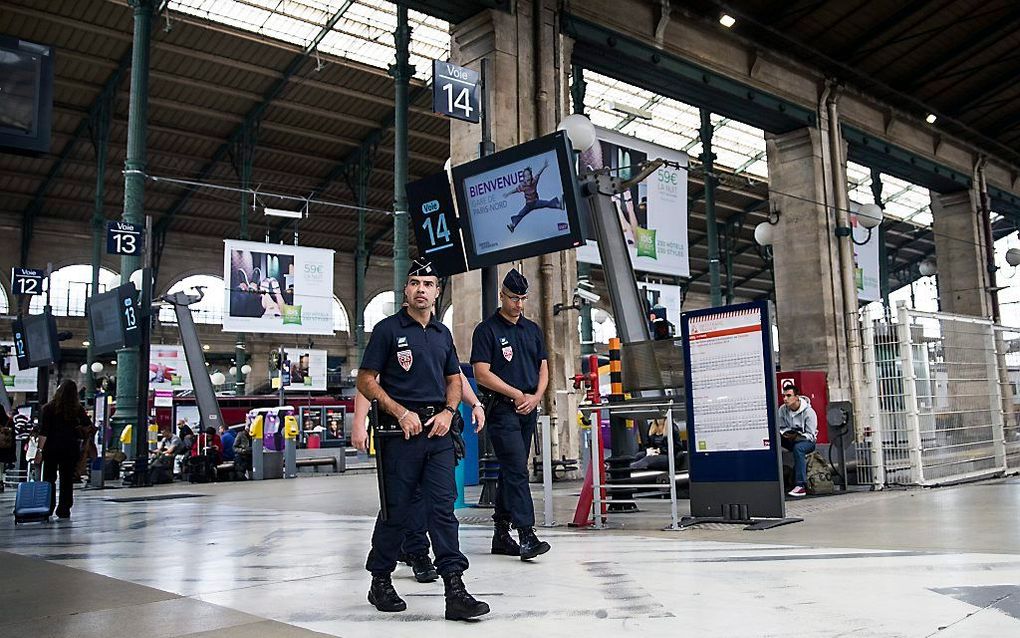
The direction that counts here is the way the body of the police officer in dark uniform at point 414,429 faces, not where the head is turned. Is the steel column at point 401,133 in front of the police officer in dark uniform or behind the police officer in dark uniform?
behind

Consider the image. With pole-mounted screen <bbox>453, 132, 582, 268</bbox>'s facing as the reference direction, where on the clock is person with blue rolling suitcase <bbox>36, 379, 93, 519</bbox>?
The person with blue rolling suitcase is roughly at 2 o'clock from the pole-mounted screen.

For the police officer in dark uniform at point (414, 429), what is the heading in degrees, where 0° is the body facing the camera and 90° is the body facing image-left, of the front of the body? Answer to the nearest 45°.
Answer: approximately 315°

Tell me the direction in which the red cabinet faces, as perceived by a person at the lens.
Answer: facing the viewer and to the left of the viewer

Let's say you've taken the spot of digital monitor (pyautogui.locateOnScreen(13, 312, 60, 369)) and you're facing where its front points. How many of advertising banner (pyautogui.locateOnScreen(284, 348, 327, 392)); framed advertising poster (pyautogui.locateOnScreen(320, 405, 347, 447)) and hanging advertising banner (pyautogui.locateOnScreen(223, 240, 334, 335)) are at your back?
3

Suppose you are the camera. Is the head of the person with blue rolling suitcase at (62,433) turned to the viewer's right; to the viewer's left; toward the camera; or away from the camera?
away from the camera

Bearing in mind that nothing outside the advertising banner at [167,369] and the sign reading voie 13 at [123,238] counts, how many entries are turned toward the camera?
2

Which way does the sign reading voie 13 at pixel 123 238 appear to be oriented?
toward the camera

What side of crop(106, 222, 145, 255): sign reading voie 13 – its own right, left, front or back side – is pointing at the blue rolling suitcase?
front

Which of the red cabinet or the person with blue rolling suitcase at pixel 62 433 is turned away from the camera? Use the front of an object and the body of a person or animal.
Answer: the person with blue rolling suitcase

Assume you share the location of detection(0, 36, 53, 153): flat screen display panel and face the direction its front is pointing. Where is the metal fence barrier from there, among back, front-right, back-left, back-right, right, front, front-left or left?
front-left

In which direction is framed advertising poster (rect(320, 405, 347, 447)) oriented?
toward the camera

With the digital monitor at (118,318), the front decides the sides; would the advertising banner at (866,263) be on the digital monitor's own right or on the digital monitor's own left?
on the digital monitor's own left

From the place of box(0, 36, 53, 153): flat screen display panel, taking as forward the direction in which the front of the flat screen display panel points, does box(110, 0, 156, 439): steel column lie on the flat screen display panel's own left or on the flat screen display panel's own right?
on the flat screen display panel's own left

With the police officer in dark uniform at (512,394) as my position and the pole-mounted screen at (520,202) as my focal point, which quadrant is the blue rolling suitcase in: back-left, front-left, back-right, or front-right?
front-left

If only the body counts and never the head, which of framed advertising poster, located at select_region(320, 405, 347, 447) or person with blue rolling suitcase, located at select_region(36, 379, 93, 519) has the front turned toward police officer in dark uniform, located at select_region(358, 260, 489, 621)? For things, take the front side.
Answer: the framed advertising poster

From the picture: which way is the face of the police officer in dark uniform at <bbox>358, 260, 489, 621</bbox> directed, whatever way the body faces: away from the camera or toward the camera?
toward the camera

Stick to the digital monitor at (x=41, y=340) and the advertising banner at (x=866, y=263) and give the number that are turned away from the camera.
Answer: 0

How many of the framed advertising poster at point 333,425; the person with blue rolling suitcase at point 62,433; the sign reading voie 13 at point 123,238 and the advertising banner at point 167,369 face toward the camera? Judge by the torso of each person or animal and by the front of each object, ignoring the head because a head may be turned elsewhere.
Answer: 3

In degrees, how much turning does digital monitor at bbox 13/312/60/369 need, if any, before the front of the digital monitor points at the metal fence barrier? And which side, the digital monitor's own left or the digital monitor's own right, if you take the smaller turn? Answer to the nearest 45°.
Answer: approximately 90° to the digital monitor's own left

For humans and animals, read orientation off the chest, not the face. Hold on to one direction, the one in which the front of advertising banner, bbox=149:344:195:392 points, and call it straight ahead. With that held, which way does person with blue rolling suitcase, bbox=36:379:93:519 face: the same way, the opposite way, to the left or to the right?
the opposite way
